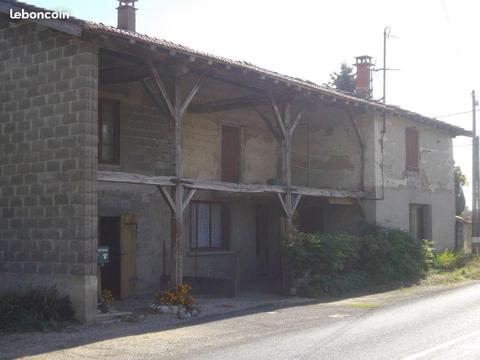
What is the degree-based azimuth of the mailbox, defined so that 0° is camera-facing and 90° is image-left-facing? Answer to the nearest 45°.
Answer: approximately 315°

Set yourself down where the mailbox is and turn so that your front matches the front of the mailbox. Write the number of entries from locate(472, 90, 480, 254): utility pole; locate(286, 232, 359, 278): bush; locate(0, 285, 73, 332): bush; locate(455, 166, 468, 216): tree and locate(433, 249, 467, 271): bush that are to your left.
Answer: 4

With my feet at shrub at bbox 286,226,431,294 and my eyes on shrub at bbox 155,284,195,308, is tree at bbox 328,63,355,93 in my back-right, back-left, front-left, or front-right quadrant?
back-right

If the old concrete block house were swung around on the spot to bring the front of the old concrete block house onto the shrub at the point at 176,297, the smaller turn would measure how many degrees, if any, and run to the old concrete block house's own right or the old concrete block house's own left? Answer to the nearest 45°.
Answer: approximately 45° to the old concrete block house's own right

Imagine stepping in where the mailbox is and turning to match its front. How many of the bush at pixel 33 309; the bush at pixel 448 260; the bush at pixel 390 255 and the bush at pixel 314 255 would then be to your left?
3

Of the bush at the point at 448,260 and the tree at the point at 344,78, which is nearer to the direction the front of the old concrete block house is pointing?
the bush

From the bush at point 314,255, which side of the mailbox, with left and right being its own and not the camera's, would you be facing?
left

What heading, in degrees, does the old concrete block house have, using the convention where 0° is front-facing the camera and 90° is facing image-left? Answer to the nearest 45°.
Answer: approximately 315°

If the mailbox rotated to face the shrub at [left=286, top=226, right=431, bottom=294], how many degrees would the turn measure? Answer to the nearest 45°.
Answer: approximately 90° to its left

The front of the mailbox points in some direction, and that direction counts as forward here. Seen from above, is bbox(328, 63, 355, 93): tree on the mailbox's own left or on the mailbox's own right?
on the mailbox's own left

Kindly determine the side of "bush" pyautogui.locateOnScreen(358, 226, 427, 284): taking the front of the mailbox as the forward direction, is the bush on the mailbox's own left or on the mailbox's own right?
on the mailbox's own left
